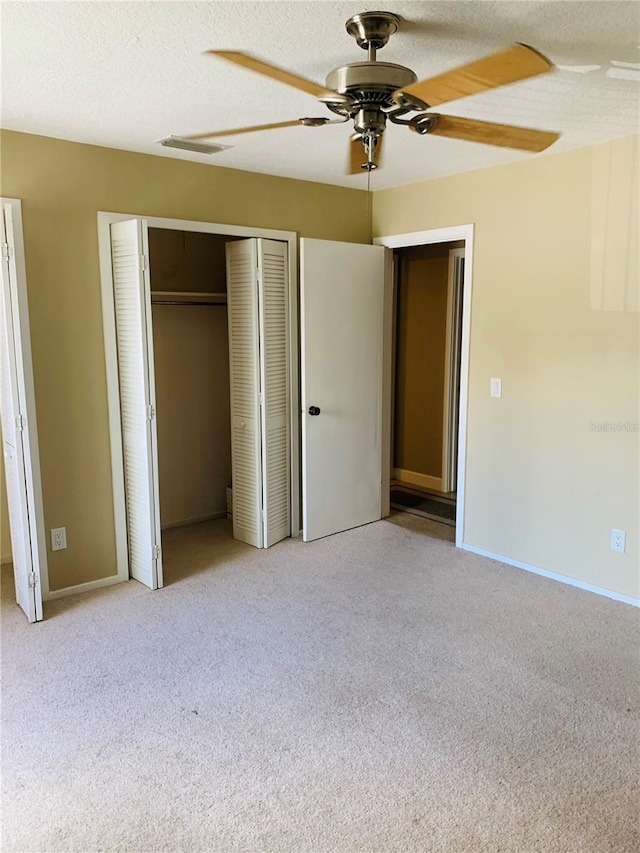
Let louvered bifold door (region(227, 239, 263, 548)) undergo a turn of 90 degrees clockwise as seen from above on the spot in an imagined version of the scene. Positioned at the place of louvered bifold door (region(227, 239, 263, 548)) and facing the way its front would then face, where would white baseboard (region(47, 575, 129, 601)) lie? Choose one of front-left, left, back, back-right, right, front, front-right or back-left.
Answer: left

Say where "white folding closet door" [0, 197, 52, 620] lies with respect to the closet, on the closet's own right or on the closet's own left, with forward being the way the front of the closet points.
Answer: on the closet's own right

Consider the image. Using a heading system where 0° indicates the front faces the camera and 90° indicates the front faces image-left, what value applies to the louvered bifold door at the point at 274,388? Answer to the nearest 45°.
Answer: approximately 315°

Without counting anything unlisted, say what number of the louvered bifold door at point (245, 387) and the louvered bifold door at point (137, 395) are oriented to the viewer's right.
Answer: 0

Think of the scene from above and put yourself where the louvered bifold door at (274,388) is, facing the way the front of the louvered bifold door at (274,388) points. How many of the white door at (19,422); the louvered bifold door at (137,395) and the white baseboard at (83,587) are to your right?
3

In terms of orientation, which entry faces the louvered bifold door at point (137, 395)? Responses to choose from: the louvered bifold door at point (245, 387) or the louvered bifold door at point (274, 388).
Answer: the louvered bifold door at point (245, 387)

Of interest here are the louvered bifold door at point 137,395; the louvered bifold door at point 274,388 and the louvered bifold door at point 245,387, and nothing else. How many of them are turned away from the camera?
0

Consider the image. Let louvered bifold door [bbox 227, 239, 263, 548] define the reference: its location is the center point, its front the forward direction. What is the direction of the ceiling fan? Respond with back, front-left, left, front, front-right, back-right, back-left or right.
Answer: front-left

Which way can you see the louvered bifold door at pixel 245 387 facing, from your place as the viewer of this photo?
facing the viewer and to the left of the viewer

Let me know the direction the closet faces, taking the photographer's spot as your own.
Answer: facing the viewer and to the right of the viewer

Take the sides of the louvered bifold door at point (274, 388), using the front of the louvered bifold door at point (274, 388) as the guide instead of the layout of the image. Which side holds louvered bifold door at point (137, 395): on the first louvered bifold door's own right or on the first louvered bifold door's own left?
on the first louvered bifold door's own right

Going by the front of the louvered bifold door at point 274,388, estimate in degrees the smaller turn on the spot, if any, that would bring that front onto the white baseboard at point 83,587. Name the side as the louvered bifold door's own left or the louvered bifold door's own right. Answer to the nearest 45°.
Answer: approximately 90° to the louvered bifold door's own right

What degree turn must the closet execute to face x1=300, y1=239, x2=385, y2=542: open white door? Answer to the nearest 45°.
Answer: approximately 45° to its left
